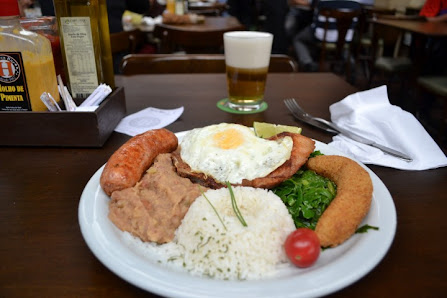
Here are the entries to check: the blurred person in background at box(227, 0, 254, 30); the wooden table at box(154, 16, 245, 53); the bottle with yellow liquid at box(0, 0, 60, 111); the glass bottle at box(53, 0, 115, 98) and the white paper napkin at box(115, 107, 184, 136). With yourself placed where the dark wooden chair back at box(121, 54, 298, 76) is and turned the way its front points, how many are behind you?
2

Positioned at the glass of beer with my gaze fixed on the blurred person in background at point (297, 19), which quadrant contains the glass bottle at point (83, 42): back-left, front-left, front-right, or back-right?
back-left

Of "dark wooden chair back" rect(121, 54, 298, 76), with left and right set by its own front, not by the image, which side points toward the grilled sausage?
front

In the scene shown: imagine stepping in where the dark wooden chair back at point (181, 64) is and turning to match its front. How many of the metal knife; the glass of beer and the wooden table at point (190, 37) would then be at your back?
1

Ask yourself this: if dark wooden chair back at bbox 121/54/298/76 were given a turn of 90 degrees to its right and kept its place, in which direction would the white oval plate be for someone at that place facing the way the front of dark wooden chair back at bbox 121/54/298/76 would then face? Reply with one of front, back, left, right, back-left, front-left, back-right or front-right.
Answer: left

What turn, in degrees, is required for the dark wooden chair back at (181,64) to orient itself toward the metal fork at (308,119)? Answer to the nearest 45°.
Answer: approximately 45° to its left

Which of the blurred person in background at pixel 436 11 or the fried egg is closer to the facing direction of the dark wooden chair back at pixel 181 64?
the fried egg

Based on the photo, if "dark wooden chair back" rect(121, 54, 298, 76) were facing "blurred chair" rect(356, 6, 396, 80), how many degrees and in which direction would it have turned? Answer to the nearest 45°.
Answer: approximately 135° to its left

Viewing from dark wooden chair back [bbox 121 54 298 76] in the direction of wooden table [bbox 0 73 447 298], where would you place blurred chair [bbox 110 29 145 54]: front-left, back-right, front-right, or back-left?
back-right

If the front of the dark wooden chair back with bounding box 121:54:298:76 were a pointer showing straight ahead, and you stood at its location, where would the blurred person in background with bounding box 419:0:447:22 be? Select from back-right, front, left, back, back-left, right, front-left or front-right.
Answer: back-left

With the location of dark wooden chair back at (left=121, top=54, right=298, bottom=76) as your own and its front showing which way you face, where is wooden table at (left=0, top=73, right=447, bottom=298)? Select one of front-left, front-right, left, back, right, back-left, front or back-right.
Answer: front

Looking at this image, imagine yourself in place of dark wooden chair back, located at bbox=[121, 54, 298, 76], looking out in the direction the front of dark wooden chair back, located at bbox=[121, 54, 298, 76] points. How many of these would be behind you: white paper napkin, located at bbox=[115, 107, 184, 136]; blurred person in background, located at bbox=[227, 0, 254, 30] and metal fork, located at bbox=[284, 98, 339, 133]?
1

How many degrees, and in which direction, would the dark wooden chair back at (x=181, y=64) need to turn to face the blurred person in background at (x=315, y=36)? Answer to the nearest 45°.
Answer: approximately 135° to its left

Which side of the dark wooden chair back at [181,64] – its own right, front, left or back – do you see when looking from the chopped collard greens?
front

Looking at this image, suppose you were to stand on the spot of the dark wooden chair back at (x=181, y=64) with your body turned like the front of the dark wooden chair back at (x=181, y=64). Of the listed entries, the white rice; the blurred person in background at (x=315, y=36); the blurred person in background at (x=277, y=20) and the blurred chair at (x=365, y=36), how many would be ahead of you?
1

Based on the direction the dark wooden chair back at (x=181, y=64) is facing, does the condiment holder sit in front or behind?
in front

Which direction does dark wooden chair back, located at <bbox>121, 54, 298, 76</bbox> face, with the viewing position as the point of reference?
facing the viewer

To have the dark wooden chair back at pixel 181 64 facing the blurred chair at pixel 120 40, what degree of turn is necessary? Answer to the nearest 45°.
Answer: approximately 135° to its right
